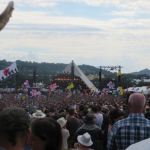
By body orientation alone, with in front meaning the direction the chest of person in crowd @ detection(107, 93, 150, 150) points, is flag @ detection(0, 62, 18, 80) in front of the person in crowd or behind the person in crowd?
in front

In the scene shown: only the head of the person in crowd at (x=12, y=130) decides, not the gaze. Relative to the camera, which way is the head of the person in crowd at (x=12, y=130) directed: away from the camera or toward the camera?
away from the camera

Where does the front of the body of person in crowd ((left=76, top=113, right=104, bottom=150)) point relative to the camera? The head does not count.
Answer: away from the camera

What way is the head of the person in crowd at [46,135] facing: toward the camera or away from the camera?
away from the camera

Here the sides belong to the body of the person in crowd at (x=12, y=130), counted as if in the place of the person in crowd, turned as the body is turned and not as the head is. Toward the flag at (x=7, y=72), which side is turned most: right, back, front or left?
front

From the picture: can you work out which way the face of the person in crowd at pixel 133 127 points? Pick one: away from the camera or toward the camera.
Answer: away from the camera

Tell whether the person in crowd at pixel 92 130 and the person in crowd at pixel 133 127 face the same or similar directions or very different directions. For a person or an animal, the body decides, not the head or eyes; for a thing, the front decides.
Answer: same or similar directions

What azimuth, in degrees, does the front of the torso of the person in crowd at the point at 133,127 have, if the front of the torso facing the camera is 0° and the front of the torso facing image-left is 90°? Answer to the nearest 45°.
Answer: approximately 180°

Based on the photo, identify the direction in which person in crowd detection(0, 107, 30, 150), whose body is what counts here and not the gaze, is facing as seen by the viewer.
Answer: away from the camera
